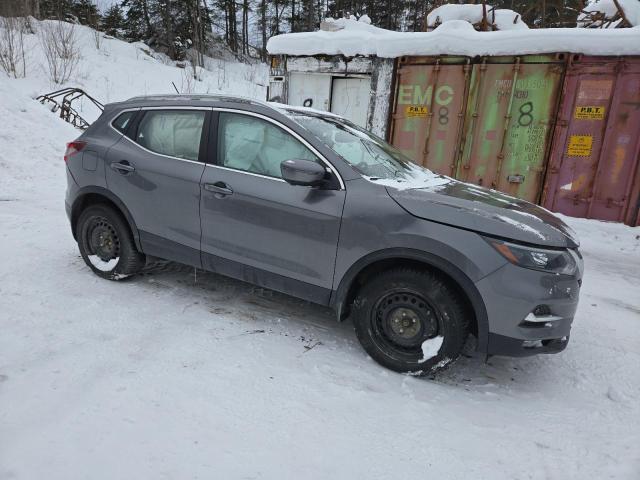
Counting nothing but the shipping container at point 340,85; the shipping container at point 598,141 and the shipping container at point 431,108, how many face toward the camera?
3

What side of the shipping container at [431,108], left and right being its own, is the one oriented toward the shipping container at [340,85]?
right

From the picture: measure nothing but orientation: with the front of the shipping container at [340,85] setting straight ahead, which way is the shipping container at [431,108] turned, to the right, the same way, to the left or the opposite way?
the same way

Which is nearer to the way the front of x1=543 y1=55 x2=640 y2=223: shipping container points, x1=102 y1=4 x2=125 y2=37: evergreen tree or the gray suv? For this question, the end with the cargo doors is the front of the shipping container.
the gray suv

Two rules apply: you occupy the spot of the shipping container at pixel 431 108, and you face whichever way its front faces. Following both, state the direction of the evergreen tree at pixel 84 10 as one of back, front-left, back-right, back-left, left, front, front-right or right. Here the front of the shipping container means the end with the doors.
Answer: back-right

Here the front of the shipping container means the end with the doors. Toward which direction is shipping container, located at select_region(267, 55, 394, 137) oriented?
toward the camera

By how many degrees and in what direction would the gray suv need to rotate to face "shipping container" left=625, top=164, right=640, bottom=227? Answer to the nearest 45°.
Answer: approximately 90° to its left

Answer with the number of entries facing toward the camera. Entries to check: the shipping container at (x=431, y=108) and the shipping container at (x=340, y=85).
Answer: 2

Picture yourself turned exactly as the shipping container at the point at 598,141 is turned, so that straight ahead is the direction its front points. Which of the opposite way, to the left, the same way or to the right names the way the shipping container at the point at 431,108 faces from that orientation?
the same way

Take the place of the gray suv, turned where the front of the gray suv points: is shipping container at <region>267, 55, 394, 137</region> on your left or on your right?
on your left

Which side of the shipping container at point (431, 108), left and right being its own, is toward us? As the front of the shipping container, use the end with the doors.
front

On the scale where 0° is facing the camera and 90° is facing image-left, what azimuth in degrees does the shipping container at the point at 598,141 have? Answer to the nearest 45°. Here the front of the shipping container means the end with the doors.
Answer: approximately 0°

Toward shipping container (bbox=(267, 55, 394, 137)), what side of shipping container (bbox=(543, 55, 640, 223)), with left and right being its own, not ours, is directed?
right

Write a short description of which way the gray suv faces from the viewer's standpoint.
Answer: facing the viewer and to the right of the viewer

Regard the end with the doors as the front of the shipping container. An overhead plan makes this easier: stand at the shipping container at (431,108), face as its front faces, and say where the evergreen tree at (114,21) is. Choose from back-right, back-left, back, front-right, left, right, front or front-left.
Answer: back-right
